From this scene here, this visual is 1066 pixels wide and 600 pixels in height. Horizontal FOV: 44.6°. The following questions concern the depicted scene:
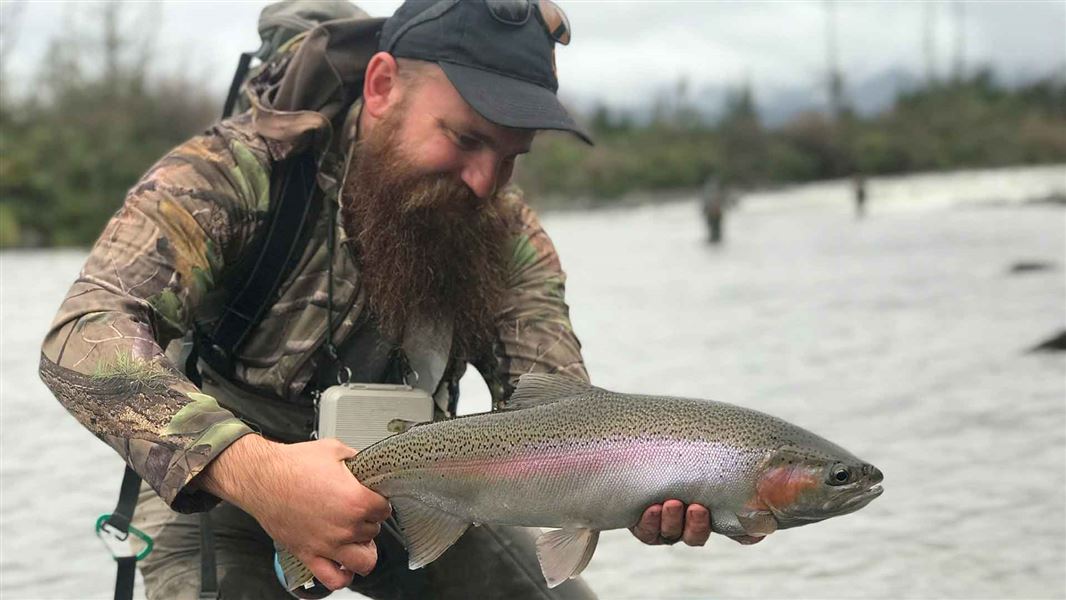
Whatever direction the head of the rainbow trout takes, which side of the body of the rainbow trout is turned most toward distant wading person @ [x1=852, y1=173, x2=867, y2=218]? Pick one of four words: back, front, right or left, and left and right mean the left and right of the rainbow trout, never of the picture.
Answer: left

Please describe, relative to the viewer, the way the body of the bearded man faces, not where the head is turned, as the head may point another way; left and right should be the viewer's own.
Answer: facing the viewer and to the right of the viewer

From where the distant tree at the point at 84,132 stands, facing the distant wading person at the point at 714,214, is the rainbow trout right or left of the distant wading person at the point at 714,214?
right

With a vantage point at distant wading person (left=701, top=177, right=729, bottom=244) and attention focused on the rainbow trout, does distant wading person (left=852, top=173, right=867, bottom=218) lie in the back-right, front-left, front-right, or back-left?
back-left

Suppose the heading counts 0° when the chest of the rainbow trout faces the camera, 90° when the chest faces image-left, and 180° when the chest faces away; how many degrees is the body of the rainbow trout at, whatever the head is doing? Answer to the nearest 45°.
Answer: approximately 270°

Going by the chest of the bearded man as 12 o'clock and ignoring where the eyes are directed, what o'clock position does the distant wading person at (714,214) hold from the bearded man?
The distant wading person is roughly at 8 o'clock from the bearded man.
